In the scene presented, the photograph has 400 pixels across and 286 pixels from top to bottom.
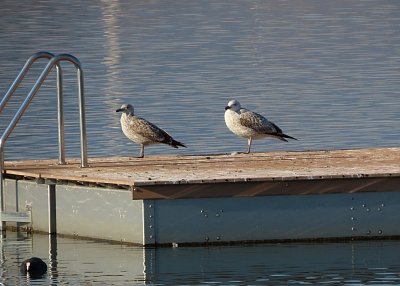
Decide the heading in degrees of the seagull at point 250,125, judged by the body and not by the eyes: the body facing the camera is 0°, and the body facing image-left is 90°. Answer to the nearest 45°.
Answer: approximately 90°

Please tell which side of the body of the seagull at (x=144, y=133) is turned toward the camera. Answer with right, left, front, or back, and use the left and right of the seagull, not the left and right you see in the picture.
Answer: left

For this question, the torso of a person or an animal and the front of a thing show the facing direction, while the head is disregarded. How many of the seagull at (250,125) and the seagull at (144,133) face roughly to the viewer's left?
2

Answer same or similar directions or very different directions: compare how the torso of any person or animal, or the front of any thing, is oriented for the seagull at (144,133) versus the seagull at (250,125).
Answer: same or similar directions

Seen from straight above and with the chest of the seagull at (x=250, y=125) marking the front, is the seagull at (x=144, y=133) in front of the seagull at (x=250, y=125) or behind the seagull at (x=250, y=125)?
in front

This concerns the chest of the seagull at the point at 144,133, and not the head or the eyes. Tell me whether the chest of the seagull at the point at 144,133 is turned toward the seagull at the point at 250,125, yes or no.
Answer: no
